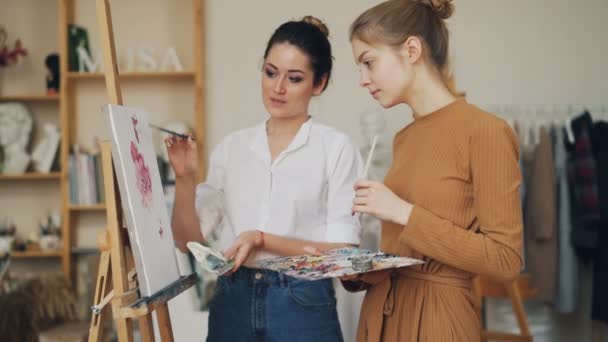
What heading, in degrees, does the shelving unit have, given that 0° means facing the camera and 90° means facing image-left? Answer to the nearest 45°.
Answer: approximately 0°

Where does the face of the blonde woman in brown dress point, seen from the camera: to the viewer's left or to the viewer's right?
to the viewer's left

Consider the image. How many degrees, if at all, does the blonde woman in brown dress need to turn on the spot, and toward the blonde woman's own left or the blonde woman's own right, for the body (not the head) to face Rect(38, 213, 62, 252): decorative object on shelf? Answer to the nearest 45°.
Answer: approximately 90° to the blonde woman's own right

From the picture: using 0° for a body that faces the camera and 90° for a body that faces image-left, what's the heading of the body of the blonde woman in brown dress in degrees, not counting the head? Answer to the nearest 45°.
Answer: approximately 45°

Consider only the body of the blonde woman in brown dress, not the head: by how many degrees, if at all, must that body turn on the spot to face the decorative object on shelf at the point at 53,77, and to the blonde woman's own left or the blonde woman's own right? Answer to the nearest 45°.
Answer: approximately 90° to the blonde woman's own right

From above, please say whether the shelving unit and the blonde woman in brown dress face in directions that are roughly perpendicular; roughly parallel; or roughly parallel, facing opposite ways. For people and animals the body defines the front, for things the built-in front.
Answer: roughly perpendicular

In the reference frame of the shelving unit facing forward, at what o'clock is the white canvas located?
The white canvas is roughly at 12 o'clock from the shelving unit.

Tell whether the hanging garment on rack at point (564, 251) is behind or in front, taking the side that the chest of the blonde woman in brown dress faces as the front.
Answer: behind
